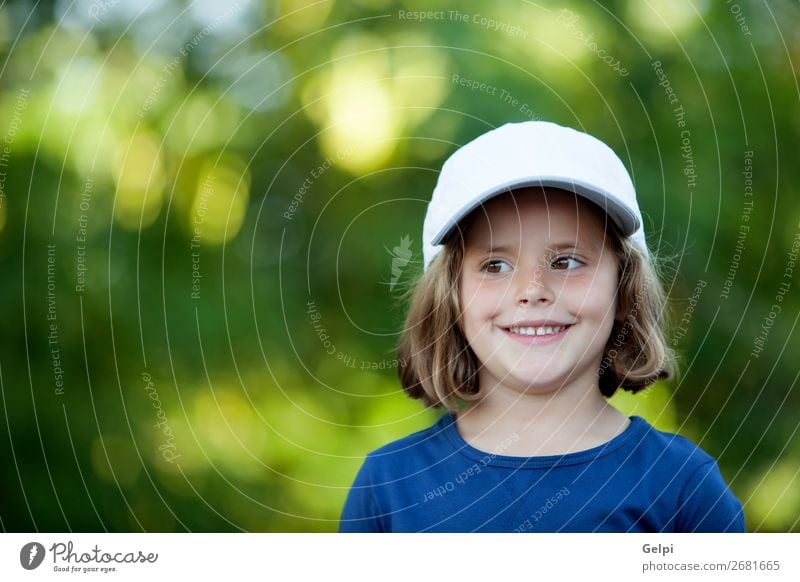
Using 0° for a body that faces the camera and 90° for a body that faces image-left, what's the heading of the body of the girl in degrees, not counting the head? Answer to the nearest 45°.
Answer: approximately 0°
